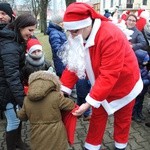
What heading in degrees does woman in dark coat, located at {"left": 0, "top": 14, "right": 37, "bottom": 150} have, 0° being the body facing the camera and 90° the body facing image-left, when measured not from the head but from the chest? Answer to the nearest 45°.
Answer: approximately 270°

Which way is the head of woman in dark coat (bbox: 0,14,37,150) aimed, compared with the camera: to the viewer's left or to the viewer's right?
to the viewer's right

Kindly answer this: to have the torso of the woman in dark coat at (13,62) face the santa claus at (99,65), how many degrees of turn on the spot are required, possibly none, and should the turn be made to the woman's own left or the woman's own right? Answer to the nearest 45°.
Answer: approximately 45° to the woman's own right
